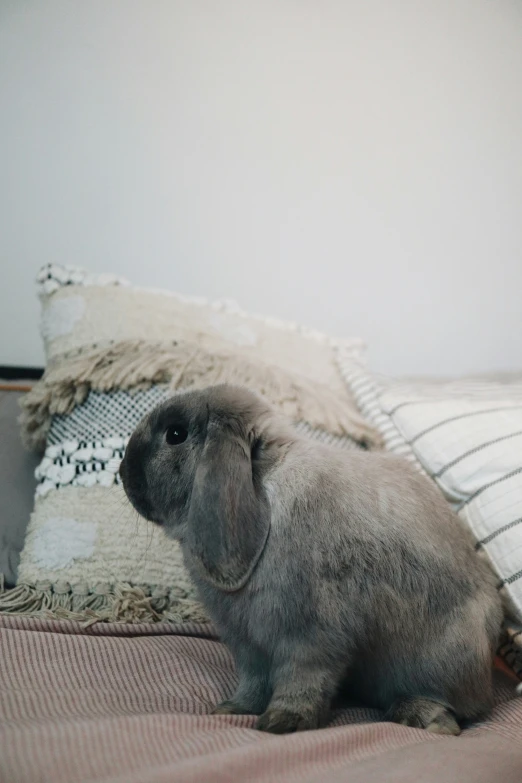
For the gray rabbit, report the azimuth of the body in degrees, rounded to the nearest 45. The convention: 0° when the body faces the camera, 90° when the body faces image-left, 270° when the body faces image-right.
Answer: approximately 90°
